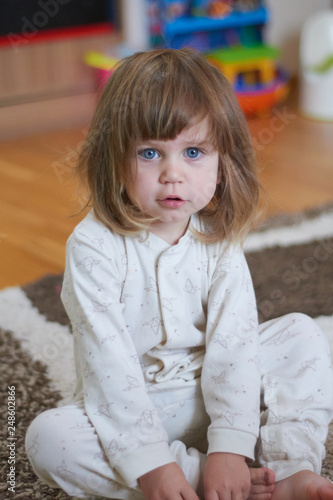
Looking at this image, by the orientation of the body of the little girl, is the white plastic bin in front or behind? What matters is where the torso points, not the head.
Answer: behind

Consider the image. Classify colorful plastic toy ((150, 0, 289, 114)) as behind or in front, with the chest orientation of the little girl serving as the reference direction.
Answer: behind

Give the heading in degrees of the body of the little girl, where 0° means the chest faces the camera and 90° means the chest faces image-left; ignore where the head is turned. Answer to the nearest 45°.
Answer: approximately 0°
